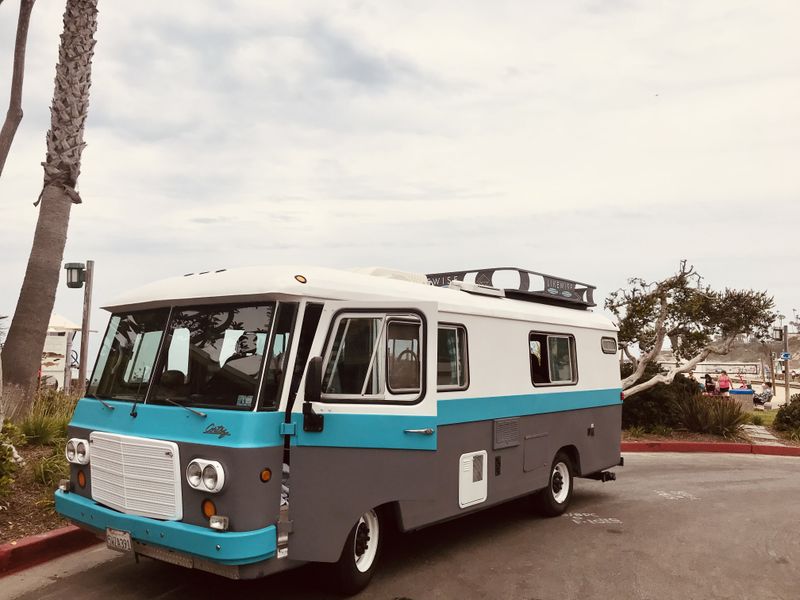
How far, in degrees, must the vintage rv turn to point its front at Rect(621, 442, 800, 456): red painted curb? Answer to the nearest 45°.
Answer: approximately 180°

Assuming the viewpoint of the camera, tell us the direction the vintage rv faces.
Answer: facing the viewer and to the left of the viewer

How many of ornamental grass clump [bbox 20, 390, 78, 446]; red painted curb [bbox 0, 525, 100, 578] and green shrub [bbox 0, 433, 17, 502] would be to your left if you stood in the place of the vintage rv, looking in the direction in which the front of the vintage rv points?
0

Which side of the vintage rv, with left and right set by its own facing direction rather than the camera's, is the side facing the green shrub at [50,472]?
right

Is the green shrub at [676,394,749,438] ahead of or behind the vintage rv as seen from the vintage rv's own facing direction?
behind

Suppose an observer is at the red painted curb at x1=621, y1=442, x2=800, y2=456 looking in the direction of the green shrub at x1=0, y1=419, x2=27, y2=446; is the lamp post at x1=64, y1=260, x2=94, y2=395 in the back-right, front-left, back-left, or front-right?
front-right

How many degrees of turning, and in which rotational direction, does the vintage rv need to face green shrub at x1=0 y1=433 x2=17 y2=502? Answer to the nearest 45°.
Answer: approximately 90° to its right

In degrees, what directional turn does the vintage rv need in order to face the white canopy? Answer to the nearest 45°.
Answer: approximately 90° to its right

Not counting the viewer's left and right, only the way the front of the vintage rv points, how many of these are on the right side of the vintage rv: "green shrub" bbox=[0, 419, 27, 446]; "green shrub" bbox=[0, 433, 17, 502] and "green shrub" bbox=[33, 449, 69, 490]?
3

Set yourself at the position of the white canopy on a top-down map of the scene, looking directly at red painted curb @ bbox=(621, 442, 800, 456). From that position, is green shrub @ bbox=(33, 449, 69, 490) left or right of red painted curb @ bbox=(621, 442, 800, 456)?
right

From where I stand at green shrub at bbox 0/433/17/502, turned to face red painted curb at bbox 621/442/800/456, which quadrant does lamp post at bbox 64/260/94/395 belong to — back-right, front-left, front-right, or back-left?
front-left

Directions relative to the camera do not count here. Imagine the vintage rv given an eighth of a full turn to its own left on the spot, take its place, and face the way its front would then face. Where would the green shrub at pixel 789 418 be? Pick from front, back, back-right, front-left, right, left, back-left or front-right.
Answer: back-left

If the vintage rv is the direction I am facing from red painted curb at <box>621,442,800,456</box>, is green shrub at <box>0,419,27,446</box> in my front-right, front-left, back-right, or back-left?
front-right

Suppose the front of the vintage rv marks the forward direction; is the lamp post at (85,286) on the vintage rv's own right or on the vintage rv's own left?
on the vintage rv's own right

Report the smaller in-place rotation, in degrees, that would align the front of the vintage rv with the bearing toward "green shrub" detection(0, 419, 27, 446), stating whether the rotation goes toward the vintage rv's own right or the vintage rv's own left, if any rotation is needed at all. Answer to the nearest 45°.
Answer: approximately 90° to the vintage rv's own right

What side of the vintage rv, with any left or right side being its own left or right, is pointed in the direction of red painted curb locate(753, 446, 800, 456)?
back
